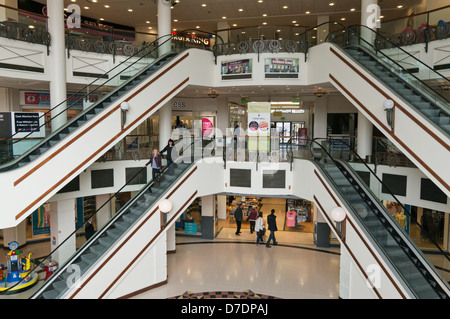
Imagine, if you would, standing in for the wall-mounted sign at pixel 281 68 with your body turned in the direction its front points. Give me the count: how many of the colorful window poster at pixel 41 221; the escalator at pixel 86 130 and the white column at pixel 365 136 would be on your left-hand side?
1

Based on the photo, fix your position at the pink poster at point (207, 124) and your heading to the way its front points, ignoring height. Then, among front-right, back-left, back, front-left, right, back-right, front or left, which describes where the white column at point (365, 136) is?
front-left

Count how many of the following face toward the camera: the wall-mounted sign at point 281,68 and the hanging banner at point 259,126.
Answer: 2

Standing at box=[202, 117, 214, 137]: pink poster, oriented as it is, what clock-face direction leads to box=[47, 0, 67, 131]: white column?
The white column is roughly at 1 o'clock from the pink poster.

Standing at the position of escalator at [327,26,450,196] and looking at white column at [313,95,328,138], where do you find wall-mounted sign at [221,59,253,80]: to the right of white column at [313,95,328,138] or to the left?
left

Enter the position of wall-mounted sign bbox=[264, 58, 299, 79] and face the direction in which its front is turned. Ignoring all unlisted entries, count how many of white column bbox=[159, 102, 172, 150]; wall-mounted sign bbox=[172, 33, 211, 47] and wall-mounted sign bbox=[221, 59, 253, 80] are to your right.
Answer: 3

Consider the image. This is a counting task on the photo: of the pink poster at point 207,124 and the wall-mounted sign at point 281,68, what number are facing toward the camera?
2
